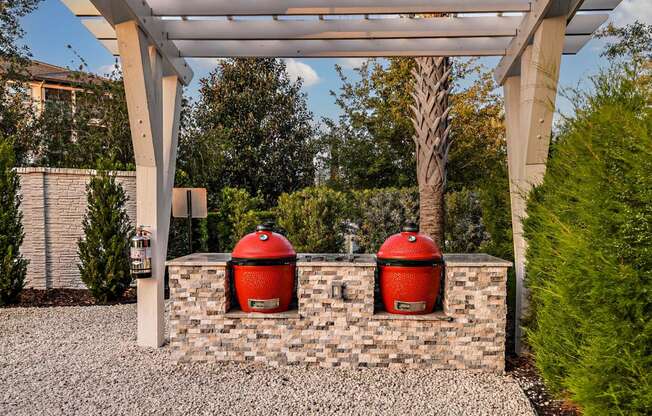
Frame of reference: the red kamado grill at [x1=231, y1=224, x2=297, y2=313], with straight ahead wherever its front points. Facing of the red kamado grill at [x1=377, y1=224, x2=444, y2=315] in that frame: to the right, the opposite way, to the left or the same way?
the same way

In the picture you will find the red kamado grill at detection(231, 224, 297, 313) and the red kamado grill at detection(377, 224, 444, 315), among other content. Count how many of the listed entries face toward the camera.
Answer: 2

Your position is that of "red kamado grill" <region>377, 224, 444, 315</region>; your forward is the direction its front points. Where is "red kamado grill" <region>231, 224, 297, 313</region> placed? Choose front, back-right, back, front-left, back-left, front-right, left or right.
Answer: right

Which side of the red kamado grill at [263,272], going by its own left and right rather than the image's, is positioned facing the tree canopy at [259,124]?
back

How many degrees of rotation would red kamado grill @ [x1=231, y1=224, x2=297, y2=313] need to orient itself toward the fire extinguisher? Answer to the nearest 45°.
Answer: approximately 90° to its right

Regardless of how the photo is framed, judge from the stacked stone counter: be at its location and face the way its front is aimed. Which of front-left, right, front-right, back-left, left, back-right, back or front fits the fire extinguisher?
right

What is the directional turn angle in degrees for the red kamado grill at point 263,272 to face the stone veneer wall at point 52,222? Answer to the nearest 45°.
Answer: approximately 135° to its right

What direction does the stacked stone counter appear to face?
toward the camera

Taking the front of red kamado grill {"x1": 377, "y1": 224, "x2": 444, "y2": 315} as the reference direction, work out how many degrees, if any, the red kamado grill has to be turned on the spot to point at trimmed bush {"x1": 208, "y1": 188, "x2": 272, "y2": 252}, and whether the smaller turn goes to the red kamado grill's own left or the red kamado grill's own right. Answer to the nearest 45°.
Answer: approximately 135° to the red kamado grill's own right

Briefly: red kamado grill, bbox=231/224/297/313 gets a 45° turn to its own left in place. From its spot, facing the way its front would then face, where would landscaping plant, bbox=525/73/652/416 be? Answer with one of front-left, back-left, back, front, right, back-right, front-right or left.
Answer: front

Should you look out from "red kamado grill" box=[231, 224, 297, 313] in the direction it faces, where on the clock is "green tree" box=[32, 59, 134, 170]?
The green tree is roughly at 5 o'clock from the red kamado grill.

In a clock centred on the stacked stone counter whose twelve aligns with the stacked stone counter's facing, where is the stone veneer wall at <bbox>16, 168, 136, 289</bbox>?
The stone veneer wall is roughly at 4 o'clock from the stacked stone counter.

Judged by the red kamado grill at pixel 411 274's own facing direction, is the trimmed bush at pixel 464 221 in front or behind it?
behind

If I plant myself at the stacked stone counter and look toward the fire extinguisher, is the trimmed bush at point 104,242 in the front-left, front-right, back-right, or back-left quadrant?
front-right

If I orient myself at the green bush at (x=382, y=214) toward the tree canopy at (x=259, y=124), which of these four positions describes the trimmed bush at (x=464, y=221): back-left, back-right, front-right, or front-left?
back-right

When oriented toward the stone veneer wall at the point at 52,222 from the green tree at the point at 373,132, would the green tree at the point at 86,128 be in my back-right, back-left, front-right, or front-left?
front-right

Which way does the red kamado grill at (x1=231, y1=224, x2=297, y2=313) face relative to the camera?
toward the camera

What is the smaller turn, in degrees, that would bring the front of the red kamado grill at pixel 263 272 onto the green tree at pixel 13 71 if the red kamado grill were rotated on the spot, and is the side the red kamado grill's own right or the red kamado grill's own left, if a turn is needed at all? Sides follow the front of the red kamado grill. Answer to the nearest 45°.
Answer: approximately 135° to the red kamado grill's own right

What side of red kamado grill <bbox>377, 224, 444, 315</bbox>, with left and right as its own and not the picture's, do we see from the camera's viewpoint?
front

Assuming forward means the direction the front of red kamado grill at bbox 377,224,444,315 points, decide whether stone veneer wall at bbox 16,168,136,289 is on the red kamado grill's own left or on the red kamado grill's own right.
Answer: on the red kamado grill's own right
